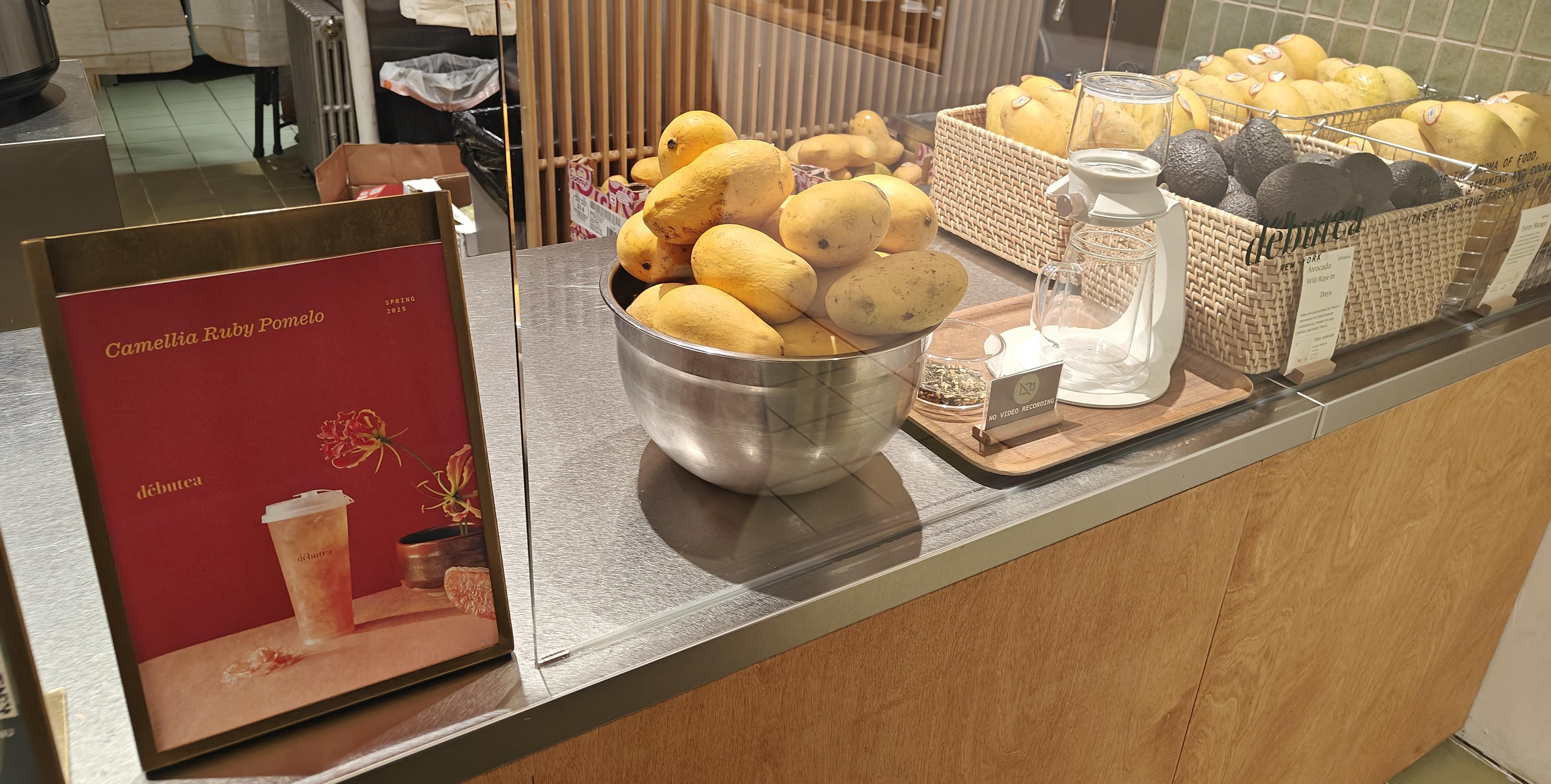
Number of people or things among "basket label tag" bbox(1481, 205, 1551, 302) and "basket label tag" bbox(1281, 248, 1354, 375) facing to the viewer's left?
0

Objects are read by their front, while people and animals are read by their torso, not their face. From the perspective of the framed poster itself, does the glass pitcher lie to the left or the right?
on its left

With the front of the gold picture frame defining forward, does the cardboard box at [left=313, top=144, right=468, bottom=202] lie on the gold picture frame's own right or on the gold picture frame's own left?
on the gold picture frame's own left

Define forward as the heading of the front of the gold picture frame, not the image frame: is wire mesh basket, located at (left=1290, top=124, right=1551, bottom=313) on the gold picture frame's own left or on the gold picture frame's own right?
on the gold picture frame's own left

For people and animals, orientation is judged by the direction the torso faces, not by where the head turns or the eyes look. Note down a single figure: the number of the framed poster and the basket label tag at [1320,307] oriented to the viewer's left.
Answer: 0

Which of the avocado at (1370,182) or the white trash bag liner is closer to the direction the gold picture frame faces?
the avocado

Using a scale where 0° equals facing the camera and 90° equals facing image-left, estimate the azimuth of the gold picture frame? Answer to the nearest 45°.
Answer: approximately 315°

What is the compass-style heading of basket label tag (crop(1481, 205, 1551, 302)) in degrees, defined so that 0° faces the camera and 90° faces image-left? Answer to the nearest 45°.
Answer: approximately 315°

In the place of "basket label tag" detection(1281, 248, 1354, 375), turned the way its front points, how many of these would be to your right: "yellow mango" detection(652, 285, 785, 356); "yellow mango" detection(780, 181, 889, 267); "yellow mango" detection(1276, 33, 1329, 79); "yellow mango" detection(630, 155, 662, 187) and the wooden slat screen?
4

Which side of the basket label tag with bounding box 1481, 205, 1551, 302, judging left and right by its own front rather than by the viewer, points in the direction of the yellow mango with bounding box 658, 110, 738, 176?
right
